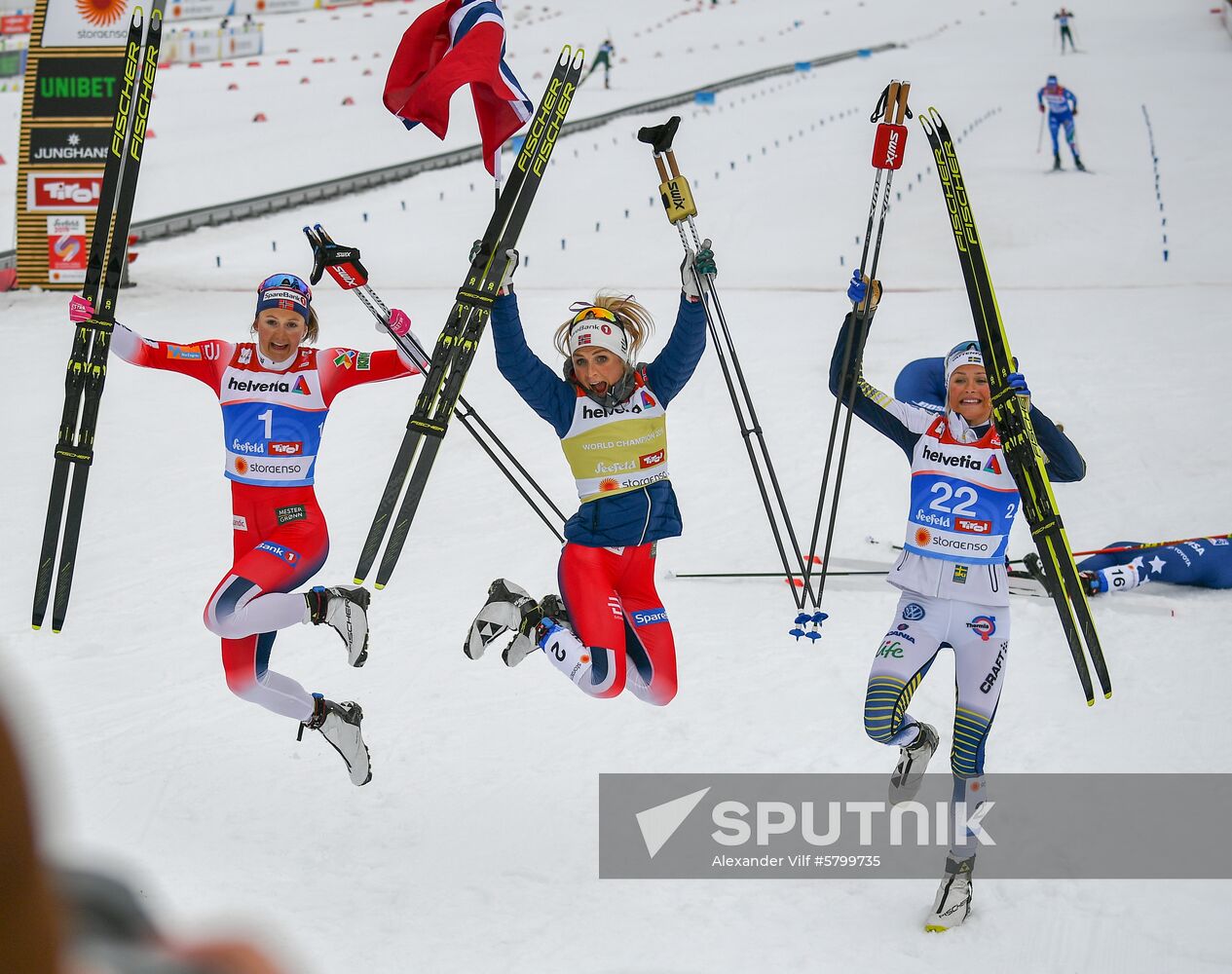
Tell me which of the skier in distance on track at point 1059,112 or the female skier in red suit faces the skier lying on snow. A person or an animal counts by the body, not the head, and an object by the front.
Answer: the skier in distance on track

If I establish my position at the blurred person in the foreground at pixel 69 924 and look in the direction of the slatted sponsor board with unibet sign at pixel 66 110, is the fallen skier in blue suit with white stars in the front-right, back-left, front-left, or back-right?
front-right

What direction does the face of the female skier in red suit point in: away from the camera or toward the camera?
toward the camera

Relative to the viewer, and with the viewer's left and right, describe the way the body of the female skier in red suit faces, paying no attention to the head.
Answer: facing the viewer

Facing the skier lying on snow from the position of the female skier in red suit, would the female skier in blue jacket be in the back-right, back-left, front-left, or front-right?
front-right

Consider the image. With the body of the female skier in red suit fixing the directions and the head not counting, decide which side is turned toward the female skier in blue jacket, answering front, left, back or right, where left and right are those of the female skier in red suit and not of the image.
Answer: left

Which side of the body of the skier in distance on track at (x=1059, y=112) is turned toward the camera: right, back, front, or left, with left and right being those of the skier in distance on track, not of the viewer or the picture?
front

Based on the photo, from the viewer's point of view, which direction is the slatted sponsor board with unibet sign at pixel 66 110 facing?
toward the camera

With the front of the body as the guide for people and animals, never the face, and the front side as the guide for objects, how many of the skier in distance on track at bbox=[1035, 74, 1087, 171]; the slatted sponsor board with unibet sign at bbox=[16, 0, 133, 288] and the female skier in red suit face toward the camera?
3

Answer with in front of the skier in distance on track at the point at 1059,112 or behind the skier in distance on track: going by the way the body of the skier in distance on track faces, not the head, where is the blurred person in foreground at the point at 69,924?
in front

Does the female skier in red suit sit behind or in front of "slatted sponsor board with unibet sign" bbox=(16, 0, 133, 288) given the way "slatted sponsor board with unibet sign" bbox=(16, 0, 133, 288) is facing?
in front

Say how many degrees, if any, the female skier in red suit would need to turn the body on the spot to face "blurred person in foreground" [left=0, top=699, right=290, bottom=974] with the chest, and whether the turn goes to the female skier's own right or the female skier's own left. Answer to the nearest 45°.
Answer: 0° — they already face them

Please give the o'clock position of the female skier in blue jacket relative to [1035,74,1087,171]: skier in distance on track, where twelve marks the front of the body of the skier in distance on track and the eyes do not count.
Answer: The female skier in blue jacket is roughly at 12 o'clock from the skier in distance on track.

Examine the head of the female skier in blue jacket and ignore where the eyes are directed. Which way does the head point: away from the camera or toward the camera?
toward the camera

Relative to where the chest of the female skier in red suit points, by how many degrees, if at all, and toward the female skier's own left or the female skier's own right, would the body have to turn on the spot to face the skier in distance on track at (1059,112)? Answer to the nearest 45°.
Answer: approximately 135° to the female skier's own left
